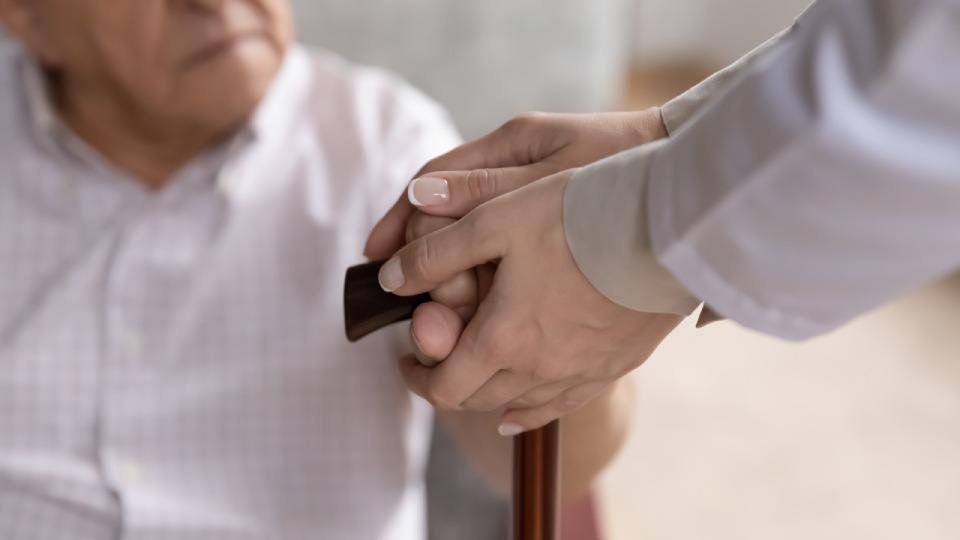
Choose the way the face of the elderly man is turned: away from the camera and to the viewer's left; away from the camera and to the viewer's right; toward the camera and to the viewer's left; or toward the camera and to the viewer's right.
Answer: toward the camera and to the viewer's right

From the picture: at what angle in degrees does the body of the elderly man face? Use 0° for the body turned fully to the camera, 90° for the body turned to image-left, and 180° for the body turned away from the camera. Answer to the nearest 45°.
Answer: approximately 0°
